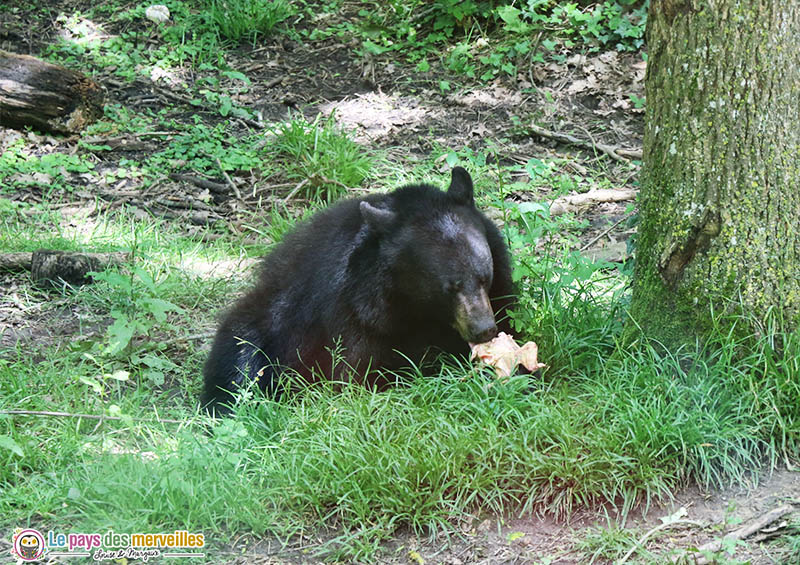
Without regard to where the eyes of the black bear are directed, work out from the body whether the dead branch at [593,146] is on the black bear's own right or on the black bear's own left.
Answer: on the black bear's own left

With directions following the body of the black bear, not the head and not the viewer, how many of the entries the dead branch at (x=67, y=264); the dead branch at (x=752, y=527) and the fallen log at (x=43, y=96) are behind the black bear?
2

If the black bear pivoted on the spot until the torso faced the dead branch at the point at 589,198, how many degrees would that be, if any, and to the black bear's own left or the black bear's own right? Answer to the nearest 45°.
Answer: approximately 90° to the black bear's own left

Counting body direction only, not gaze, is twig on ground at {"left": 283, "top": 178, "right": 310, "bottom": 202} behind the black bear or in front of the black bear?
behind

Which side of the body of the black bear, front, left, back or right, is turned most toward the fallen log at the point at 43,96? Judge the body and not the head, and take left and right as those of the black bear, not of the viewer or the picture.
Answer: back

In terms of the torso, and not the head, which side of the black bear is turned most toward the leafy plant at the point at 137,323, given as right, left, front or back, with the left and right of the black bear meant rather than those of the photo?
back

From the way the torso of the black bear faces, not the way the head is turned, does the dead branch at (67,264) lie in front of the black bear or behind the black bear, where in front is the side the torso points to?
behind

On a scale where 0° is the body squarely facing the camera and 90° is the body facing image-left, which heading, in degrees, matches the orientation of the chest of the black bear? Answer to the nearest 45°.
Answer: approximately 315°

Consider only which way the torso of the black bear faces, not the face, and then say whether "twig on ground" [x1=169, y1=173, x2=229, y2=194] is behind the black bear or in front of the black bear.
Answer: behind
